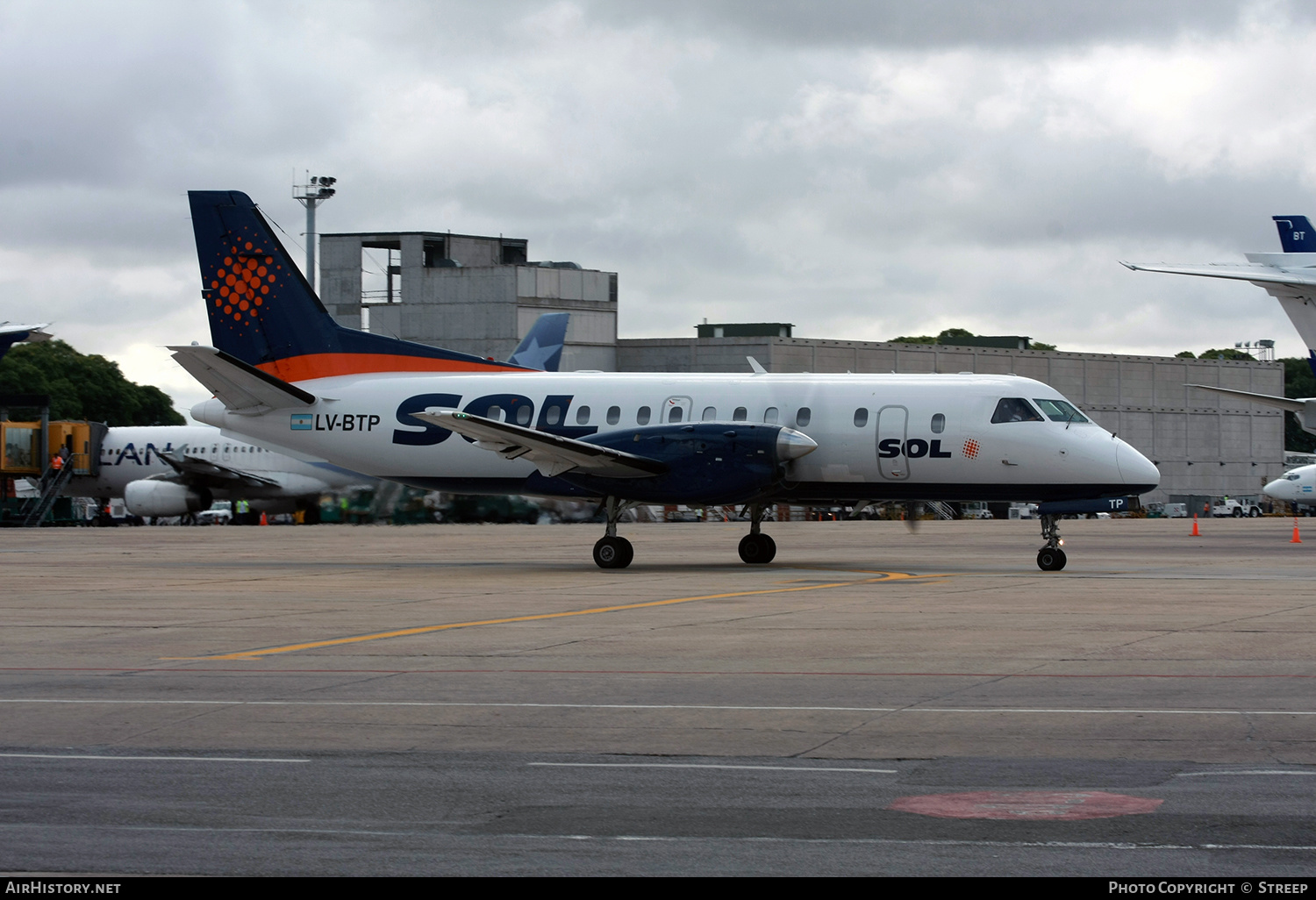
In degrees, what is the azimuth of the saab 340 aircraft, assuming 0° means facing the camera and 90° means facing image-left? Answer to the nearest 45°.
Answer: approximately 315°
